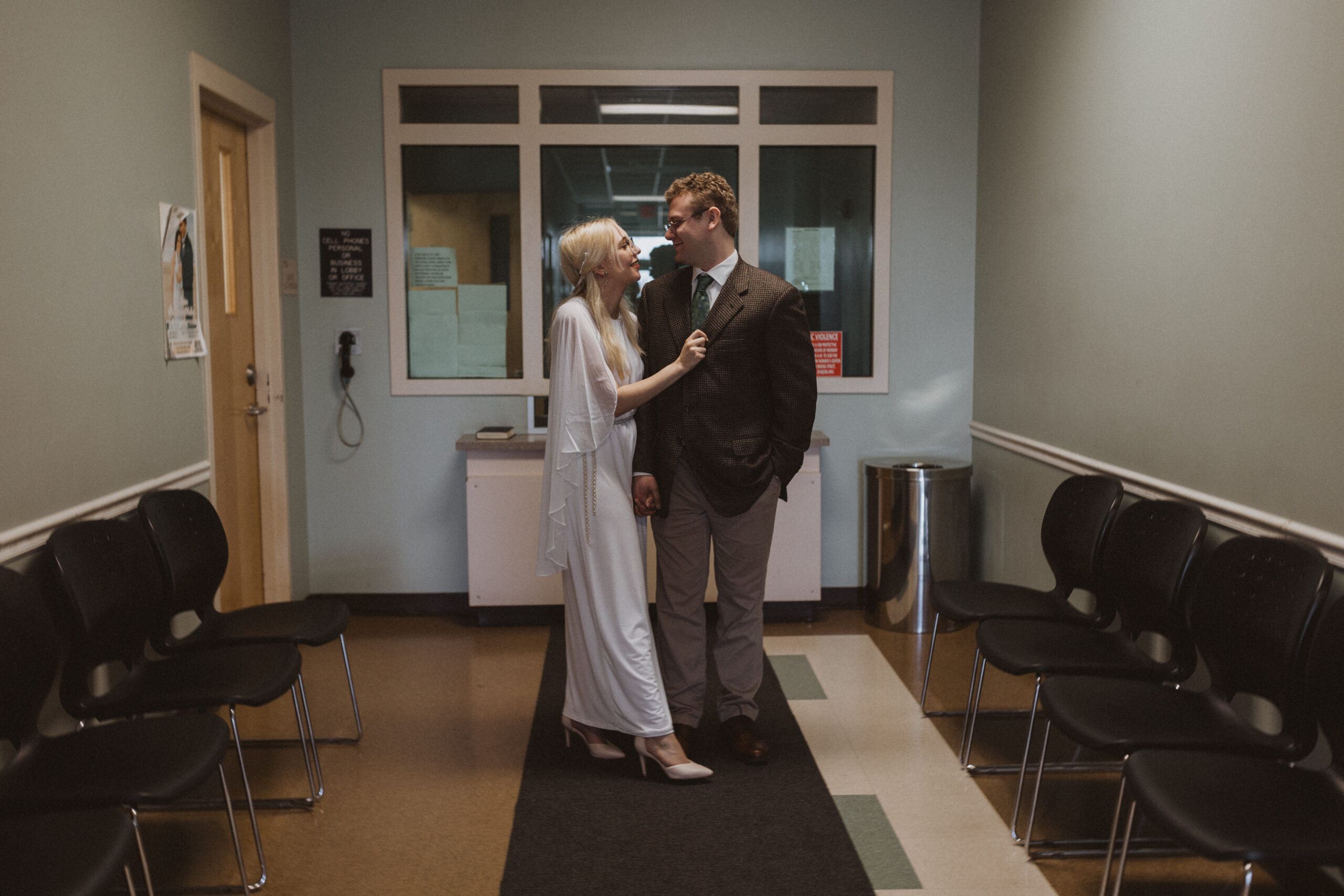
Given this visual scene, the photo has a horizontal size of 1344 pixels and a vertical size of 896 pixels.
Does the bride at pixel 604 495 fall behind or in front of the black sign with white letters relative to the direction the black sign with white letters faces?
in front

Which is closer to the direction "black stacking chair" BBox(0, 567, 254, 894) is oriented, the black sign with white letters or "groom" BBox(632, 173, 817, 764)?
the groom

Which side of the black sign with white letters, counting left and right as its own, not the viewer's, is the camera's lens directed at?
front

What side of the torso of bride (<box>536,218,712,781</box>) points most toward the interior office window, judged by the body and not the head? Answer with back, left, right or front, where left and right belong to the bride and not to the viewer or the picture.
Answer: left

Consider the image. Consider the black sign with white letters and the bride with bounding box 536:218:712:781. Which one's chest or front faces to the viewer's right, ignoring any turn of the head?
the bride

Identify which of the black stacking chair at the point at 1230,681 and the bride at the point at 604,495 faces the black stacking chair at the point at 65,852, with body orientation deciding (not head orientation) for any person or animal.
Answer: the black stacking chair at the point at 1230,681

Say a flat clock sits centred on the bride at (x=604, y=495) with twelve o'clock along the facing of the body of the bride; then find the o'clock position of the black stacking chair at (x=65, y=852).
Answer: The black stacking chair is roughly at 4 o'clock from the bride.

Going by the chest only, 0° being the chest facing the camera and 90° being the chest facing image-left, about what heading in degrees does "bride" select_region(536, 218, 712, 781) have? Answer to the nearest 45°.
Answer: approximately 270°

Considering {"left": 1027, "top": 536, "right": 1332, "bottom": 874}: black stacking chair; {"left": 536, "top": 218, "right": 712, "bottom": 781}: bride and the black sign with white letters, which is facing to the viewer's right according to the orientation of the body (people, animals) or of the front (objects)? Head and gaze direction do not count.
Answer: the bride

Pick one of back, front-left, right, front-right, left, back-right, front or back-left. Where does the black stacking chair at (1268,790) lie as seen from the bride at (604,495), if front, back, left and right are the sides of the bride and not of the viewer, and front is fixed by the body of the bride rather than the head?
front-right

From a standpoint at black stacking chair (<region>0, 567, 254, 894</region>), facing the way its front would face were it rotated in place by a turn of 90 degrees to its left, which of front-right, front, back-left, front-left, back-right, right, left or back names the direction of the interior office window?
front

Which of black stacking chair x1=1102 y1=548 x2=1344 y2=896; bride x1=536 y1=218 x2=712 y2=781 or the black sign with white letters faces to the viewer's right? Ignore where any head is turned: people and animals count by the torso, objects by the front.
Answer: the bride

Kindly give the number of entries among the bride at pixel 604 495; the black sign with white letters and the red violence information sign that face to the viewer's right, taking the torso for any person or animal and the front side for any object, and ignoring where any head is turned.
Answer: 1

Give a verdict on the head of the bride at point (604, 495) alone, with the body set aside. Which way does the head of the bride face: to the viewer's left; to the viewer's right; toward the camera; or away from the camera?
to the viewer's right

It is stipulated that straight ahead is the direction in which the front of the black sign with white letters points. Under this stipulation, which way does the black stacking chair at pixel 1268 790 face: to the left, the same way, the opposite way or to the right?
to the right
